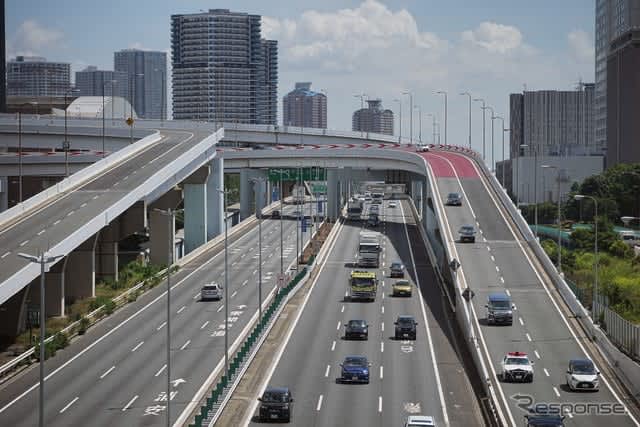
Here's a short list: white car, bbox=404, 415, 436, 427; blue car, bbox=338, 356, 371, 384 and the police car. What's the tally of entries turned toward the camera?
3

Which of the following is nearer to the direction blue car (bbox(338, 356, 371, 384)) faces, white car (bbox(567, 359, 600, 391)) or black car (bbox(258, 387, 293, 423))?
the black car

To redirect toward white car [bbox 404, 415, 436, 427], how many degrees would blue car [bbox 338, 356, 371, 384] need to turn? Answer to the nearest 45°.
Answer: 0° — it already faces it

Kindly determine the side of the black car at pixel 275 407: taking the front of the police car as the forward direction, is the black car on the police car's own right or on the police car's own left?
on the police car's own right

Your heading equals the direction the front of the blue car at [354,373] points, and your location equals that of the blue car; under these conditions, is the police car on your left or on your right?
on your left

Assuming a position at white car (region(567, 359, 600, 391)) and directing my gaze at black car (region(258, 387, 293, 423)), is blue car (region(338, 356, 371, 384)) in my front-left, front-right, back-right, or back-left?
front-right

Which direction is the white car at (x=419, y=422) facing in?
toward the camera

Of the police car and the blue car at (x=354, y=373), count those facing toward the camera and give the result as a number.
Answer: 2

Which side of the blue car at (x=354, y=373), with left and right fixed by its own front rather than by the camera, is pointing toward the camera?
front

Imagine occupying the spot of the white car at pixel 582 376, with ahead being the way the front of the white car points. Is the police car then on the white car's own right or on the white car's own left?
on the white car's own right

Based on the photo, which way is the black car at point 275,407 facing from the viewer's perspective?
toward the camera

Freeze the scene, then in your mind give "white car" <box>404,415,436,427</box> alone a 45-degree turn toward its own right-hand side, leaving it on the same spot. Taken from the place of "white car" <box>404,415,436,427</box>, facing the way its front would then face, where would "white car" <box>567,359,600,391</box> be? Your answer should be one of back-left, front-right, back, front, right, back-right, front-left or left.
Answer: back
